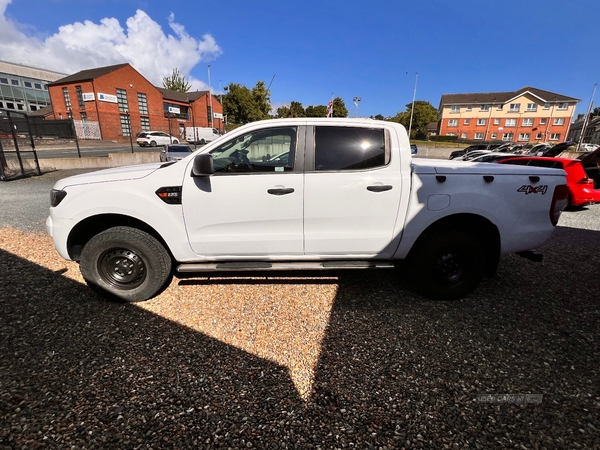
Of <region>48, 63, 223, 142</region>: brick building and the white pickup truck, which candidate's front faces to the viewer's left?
the white pickup truck

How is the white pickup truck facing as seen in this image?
to the viewer's left

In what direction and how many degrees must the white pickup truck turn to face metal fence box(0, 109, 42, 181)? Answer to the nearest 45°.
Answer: approximately 45° to its right

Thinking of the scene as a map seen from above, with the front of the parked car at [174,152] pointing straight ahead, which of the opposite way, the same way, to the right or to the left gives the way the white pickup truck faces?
to the right

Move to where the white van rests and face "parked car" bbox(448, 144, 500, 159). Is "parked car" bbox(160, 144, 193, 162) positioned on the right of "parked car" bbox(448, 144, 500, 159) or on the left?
right

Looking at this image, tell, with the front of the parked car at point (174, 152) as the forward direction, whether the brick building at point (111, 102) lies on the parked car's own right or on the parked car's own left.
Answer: on the parked car's own right

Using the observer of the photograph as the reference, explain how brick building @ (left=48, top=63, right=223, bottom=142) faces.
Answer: facing the viewer and to the right of the viewer

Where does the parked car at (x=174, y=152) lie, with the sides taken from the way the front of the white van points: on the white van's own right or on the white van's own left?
on the white van's own right
